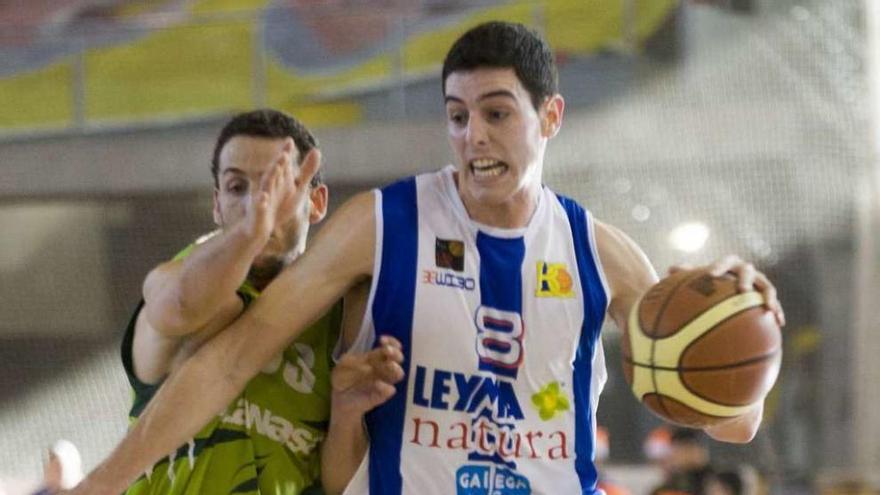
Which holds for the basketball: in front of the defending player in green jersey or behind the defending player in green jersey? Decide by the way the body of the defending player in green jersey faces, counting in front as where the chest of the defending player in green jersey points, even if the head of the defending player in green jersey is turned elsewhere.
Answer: in front

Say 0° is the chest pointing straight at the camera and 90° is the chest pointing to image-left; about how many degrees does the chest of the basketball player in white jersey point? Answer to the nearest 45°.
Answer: approximately 0°

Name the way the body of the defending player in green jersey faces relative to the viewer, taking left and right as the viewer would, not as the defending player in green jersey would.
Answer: facing the viewer and to the right of the viewer
